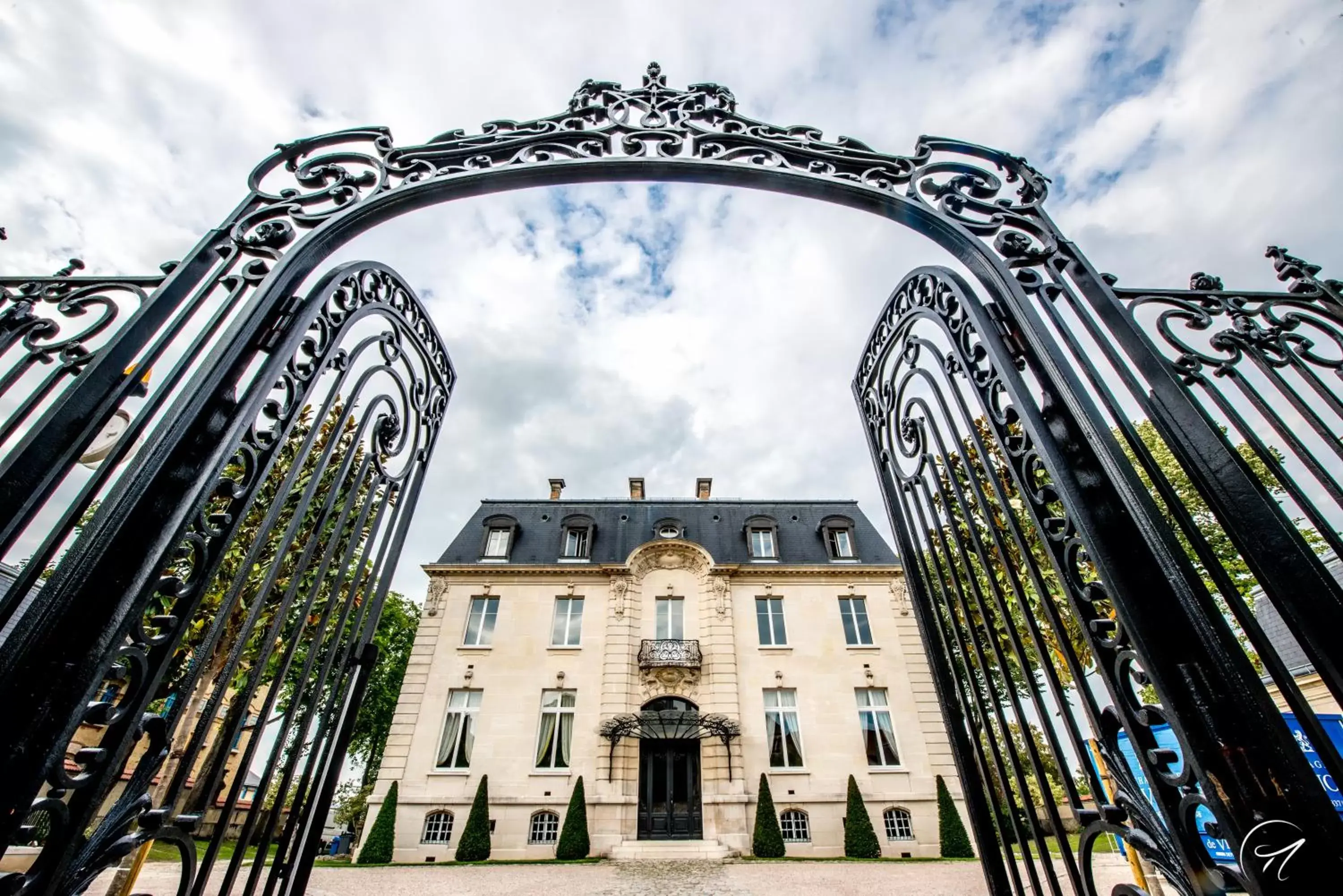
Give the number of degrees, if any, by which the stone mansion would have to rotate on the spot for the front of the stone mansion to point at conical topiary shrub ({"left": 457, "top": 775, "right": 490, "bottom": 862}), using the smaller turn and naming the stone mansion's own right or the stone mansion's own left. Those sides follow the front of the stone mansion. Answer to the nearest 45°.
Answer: approximately 90° to the stone mansion's own right

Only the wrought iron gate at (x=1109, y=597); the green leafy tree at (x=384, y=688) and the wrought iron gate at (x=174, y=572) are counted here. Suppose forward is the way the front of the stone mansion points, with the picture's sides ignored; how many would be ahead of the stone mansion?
2

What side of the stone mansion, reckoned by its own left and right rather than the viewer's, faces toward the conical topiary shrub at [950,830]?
left

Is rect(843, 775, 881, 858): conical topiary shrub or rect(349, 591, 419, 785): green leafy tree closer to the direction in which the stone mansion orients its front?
the conical topiary shrub

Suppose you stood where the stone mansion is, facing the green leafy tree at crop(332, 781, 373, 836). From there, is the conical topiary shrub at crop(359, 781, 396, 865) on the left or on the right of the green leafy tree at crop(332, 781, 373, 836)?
left

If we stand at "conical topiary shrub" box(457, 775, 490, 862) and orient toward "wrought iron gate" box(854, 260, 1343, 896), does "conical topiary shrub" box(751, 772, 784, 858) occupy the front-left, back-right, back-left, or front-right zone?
front-left

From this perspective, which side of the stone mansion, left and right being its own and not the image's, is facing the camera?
front

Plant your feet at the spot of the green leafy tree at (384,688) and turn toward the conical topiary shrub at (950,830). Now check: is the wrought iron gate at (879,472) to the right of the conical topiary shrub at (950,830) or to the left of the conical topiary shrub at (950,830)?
right

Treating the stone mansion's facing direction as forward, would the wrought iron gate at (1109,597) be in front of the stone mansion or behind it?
in front

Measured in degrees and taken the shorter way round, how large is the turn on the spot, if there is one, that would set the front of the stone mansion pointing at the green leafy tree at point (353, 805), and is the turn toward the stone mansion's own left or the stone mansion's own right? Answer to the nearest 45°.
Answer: approximately 135° to the stone mansion's own right

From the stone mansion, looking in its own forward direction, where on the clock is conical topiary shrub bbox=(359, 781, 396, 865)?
The conical topiary shrub is roughly at 3 o'clock from the stone mansion.

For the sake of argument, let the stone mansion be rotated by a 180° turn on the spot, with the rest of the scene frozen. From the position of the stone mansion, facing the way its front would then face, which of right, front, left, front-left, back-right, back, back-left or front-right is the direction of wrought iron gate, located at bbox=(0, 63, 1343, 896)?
back

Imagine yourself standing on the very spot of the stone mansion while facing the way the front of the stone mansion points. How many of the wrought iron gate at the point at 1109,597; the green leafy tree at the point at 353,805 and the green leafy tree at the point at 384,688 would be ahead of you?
1

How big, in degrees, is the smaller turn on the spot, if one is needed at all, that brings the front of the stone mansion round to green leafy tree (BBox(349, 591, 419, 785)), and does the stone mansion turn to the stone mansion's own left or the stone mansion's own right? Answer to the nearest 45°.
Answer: approximately 135° to the stone mansion's own right

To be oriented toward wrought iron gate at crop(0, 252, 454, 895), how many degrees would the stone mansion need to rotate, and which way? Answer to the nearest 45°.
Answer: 0° — it already faces it
